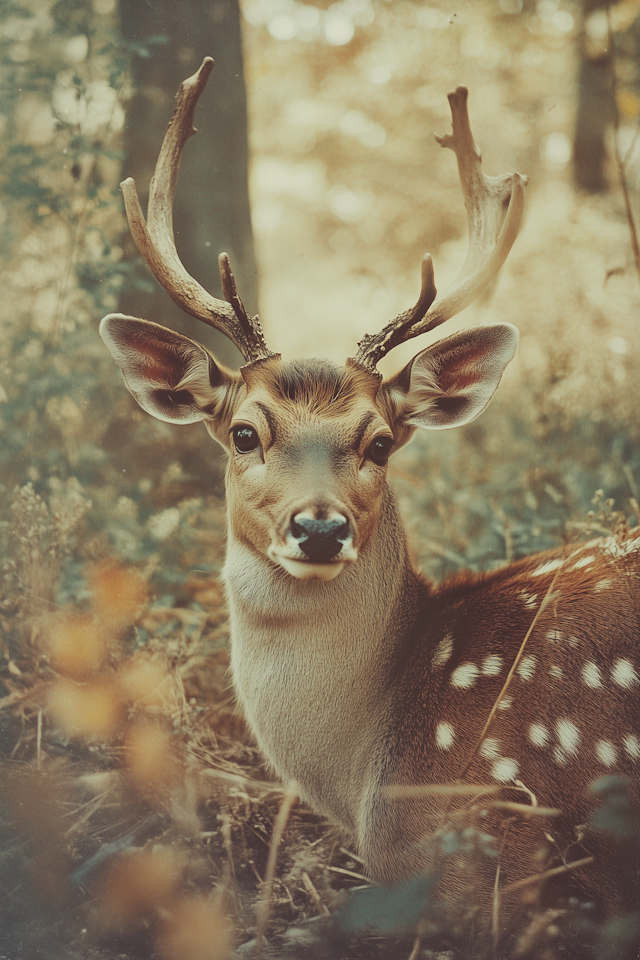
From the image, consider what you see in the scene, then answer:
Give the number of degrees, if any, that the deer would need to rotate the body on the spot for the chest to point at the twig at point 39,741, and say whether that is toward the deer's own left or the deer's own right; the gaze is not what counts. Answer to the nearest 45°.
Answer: approximately 45° to the deer's own right

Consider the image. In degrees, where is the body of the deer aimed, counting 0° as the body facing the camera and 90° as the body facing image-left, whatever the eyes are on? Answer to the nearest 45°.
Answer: approximately 45°

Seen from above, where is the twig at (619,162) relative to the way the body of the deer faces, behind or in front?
behind
